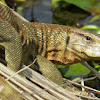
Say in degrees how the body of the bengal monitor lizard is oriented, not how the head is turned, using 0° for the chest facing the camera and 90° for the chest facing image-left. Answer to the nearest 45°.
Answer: approximately 270°

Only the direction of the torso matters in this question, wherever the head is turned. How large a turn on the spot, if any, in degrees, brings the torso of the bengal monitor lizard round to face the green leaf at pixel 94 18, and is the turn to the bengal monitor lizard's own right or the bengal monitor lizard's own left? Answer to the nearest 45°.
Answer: approximately 90° to the bengal monitor lizard's own left
